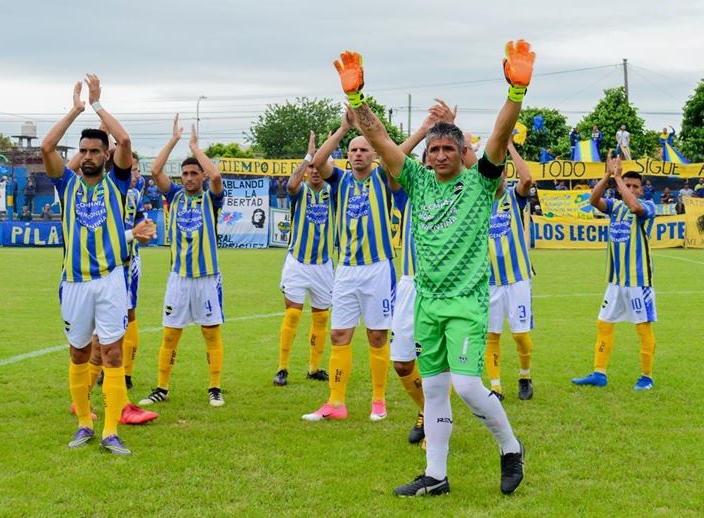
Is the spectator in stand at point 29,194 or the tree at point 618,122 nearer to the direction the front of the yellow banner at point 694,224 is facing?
the spectator in stand

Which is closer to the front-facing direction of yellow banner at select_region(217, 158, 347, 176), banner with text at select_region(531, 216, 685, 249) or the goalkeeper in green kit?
the goalkeeper in green kit

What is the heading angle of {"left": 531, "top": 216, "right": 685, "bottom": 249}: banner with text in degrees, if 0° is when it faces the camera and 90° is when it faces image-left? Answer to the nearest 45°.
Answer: approximately 0°

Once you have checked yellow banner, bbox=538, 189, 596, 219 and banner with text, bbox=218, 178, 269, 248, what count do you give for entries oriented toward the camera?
2

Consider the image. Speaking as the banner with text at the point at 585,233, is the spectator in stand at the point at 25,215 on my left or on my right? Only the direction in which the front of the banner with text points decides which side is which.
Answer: on my right

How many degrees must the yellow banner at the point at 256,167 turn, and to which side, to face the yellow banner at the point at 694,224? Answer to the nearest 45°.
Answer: approximately 90° to its left

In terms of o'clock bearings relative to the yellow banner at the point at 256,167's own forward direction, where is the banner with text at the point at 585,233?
The banner with text is roughly at 10 o'clock from the yellow banner.

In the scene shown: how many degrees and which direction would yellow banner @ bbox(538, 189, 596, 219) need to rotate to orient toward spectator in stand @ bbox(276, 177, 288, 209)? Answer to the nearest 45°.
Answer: approximately 90° to its right

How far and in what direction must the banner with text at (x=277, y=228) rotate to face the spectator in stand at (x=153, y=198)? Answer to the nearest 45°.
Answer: approximately 135° to its right

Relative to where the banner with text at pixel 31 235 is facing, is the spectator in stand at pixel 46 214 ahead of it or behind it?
behind
